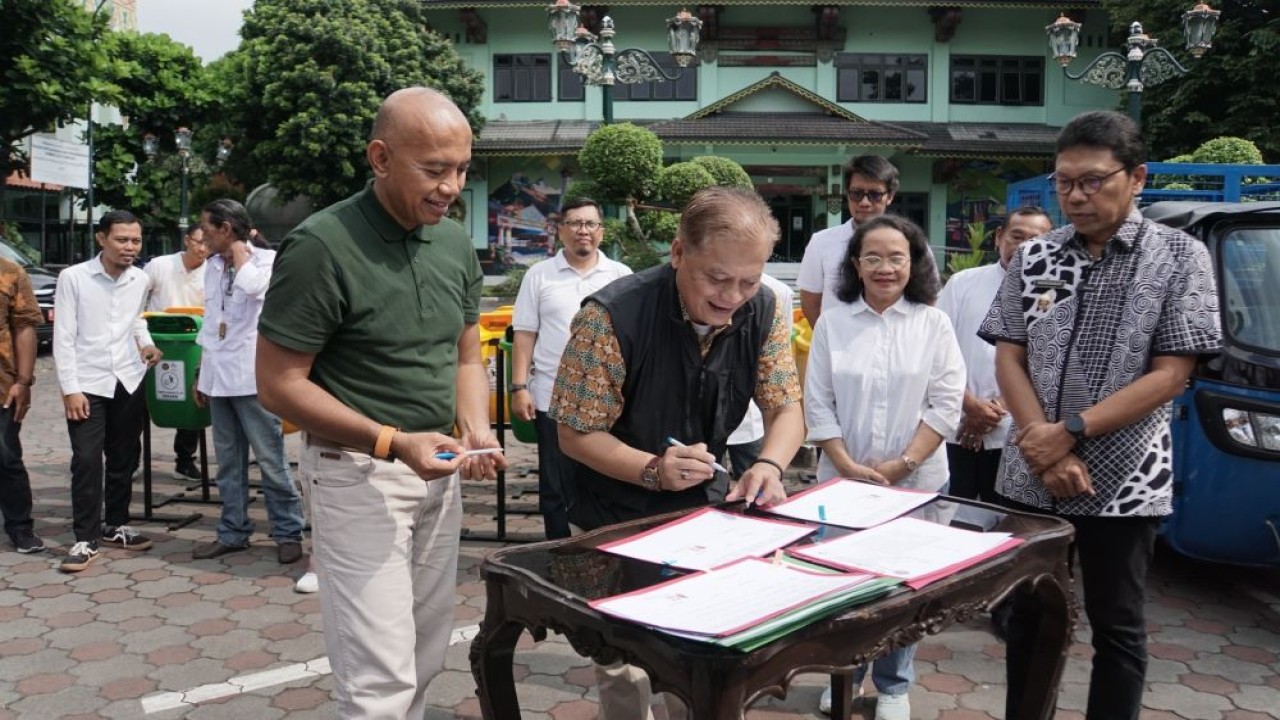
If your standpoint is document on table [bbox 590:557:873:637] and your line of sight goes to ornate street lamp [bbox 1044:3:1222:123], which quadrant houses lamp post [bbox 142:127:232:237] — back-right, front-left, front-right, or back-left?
front-left

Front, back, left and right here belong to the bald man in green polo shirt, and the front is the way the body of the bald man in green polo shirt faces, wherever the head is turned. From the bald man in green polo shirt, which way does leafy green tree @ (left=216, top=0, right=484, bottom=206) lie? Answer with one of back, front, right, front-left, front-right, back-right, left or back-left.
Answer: back-left

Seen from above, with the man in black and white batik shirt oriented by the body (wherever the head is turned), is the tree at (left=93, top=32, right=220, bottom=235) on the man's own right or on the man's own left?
on the man's own right

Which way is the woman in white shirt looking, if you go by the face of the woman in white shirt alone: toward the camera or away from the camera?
toward the camera

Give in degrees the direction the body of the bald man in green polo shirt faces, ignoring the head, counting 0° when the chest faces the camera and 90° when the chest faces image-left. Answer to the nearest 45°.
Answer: approximately 315°

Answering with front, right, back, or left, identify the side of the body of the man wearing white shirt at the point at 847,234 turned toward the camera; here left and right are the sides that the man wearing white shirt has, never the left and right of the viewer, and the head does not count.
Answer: front

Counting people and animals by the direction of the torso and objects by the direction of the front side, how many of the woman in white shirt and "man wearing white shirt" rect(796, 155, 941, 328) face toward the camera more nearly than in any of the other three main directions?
2

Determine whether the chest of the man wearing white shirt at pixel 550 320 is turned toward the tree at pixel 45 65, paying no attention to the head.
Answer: no

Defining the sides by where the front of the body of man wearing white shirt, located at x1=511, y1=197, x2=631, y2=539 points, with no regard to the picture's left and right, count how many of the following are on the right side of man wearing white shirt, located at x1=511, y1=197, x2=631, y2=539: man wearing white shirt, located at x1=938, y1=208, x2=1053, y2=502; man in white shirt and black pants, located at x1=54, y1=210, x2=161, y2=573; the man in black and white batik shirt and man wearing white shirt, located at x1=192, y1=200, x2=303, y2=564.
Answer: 2

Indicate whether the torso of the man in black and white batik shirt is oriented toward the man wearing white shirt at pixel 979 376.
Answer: no

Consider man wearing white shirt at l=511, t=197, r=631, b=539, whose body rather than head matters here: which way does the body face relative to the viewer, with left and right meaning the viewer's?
facing the viewer

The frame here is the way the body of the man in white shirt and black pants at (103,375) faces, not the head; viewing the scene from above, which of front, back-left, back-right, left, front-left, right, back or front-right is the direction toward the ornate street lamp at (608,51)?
left

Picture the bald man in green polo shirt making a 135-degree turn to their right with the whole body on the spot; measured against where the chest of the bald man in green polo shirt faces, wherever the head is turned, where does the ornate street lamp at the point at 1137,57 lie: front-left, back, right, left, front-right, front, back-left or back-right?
back-right

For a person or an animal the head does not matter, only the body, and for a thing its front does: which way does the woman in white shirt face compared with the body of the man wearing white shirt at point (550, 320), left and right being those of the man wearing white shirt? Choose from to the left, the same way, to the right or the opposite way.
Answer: the same way

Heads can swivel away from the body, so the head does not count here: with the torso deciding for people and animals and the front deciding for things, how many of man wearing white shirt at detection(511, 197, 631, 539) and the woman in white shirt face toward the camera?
2

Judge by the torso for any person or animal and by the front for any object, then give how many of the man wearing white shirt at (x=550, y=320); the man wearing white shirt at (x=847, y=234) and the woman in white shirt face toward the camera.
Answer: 3

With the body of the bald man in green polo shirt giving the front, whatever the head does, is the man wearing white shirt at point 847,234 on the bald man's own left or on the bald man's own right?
on the bald man's own left
